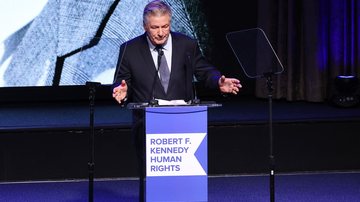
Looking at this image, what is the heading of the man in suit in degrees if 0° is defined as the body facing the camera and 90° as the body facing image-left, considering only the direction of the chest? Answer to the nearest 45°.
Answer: approximately 0°

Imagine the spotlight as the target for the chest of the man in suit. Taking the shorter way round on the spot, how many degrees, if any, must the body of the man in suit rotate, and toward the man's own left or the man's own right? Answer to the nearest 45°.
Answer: approximately 135° to the man's own left

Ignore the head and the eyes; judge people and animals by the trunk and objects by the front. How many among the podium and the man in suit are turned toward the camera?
2

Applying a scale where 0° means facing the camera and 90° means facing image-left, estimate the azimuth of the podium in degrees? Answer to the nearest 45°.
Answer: approximately 0°
